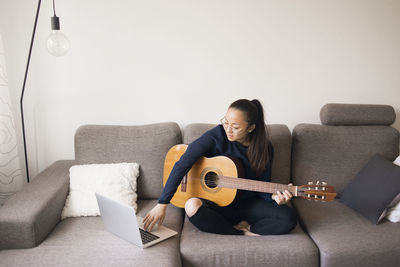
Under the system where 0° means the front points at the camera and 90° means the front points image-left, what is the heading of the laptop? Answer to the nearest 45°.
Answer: approximately 225°

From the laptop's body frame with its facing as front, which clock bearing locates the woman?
The woman is roughly at 1 o'clock from the laptop.

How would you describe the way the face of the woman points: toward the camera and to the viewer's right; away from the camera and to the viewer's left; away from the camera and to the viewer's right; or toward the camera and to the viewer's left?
toward the camera and to the viewer's left

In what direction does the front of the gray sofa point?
toward the camera
